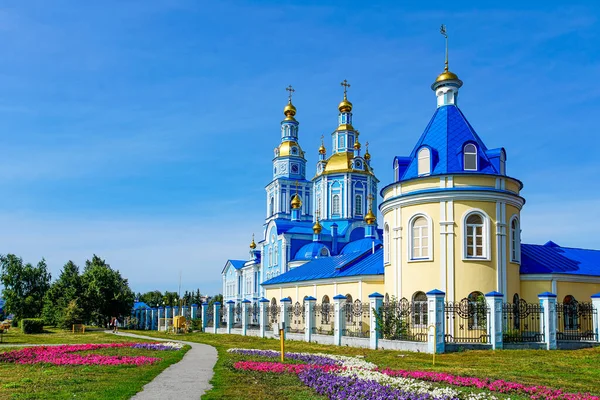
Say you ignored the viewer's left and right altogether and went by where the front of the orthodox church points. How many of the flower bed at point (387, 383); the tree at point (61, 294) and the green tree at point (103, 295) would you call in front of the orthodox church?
2

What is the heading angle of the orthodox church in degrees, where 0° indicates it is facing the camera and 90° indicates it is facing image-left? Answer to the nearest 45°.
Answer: approximately 135°

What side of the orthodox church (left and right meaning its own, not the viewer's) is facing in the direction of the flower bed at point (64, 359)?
left

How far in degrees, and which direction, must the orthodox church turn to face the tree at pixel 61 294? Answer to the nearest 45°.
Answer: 0° — it already faces it

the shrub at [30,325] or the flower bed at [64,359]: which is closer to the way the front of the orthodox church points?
the shrub

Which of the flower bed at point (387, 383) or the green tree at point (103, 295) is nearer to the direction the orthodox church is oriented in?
the green tree

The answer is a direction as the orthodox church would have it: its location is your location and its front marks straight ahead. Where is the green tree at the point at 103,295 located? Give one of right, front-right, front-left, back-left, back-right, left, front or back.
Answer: front

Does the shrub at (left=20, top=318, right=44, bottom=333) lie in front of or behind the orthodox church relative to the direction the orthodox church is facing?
in front

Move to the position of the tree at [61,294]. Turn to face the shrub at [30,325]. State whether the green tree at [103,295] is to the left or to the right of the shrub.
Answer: left
